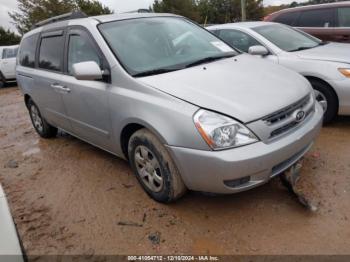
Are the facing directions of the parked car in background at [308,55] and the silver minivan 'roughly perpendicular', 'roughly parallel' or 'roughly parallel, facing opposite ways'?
roughly parallel

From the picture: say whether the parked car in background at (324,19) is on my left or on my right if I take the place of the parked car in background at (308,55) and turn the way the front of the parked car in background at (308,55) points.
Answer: on my left

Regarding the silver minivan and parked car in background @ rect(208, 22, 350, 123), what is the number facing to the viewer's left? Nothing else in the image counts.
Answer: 0

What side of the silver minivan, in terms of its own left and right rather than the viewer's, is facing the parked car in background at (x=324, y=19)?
left

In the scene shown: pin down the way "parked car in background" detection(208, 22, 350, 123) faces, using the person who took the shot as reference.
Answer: facing the viewer and to the right of the viewer

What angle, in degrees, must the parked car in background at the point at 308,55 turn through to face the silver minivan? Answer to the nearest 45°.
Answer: approximately 90° to its right

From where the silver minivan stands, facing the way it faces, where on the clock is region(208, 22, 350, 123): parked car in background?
The parked car in background is roughly at 9 o'clock from the silver minivan.

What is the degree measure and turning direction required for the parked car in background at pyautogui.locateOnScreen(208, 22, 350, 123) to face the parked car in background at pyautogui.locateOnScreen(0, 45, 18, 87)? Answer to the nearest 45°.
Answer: approximately 180°

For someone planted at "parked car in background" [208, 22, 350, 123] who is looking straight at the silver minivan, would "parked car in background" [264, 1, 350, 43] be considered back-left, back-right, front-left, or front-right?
back-right

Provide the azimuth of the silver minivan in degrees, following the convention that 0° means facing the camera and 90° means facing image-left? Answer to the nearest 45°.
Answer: approximately 315°
